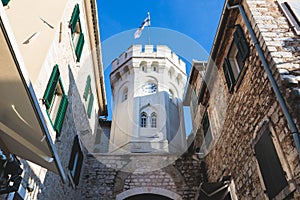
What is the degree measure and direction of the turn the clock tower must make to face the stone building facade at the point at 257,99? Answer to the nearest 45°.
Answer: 0° — it already faces it

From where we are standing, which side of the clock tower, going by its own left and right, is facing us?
front
